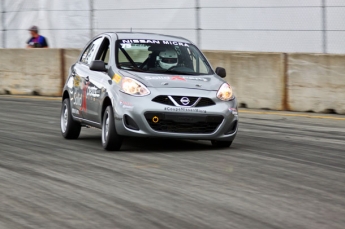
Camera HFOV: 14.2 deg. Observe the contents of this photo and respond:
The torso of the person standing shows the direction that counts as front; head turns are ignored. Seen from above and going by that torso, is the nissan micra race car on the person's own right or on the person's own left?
on the person's own left

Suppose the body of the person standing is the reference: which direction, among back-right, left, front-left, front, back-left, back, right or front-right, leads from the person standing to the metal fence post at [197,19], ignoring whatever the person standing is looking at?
left

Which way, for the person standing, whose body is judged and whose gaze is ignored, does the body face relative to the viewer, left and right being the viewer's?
facing the viewer and to the left of the viewer

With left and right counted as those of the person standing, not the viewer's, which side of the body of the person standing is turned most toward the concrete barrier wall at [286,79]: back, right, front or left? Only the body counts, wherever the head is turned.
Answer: left

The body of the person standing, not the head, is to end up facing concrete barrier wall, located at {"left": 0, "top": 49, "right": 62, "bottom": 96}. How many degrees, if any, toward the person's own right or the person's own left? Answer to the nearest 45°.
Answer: approximately 45° to the person's own left
